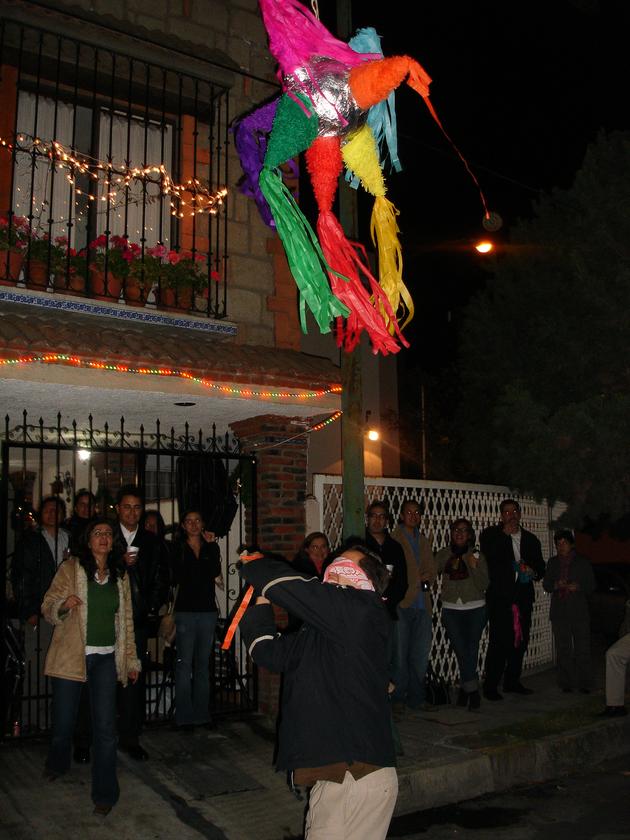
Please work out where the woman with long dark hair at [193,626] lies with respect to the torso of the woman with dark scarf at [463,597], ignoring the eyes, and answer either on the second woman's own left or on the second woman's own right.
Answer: on the second woman's own right

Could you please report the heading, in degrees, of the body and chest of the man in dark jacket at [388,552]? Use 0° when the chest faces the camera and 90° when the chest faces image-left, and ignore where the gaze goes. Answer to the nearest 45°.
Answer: approximately 0°

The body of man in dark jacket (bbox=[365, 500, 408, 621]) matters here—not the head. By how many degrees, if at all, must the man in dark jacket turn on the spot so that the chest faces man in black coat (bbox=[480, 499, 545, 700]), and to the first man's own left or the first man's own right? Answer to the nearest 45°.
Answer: approximately 135° to the first man's own left

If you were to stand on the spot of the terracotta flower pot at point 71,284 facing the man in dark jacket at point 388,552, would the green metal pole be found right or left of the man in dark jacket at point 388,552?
right

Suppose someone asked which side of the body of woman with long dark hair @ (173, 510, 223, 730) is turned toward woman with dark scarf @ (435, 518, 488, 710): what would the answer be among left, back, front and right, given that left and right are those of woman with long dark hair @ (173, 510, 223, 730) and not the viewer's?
left
